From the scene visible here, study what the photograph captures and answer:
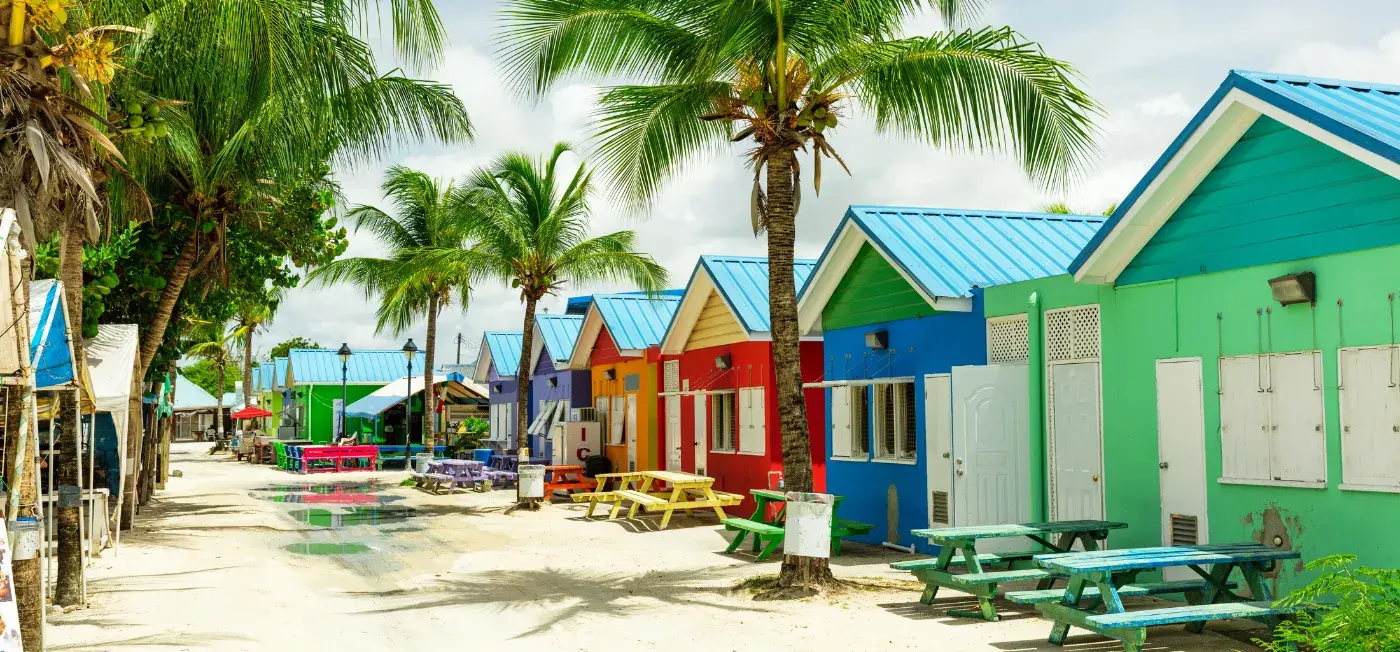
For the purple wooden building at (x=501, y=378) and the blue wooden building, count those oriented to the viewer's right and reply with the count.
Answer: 0

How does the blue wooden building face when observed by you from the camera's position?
facing the viewer and to the left of the viewer

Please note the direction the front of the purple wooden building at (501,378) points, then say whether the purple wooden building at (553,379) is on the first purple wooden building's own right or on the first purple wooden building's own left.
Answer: on the first purple wooden building's own left

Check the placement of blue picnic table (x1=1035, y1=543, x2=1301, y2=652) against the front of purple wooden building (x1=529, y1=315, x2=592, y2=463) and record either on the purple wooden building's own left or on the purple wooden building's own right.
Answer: on the purple wooden building's own left

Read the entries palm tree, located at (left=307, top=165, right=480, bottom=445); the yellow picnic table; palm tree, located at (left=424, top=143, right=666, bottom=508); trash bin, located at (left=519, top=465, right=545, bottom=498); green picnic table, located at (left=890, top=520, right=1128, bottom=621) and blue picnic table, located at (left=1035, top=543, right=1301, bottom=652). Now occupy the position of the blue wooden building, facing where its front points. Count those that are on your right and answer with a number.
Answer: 4

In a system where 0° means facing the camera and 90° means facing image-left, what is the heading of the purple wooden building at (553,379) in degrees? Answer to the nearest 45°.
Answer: approximately 45°

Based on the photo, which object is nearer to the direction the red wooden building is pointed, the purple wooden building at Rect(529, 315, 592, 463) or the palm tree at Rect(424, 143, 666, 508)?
the palm tree

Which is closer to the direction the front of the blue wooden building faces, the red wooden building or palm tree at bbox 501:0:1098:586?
the palm tree
